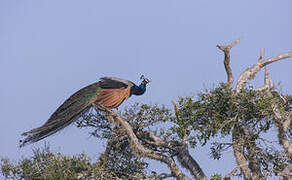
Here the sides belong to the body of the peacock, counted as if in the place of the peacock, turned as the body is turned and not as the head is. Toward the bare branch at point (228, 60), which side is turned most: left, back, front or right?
front

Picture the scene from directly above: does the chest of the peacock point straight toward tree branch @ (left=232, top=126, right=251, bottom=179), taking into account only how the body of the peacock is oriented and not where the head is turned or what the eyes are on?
yes

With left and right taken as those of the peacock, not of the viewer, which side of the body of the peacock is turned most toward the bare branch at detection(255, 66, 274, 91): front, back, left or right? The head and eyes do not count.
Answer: front

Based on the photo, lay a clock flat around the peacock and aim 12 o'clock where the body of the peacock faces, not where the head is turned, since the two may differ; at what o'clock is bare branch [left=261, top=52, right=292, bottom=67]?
The bare branch is roughly at 12 o'clock from the peacock.

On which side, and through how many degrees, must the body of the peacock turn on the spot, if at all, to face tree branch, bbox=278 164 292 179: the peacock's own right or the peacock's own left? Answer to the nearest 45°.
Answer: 0° — it already faces it

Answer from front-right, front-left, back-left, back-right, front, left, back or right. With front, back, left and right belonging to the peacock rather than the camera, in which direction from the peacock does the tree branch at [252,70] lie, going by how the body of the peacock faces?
front

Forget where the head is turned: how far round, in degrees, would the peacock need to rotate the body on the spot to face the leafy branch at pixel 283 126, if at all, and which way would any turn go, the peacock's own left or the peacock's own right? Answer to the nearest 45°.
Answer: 0° — it already faces it

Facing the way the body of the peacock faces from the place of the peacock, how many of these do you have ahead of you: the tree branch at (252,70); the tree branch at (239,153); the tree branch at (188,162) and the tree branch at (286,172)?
4

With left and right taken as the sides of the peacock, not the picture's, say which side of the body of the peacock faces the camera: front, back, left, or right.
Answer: right

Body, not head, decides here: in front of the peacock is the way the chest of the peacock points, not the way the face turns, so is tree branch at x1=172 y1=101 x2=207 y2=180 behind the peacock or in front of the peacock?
in front
